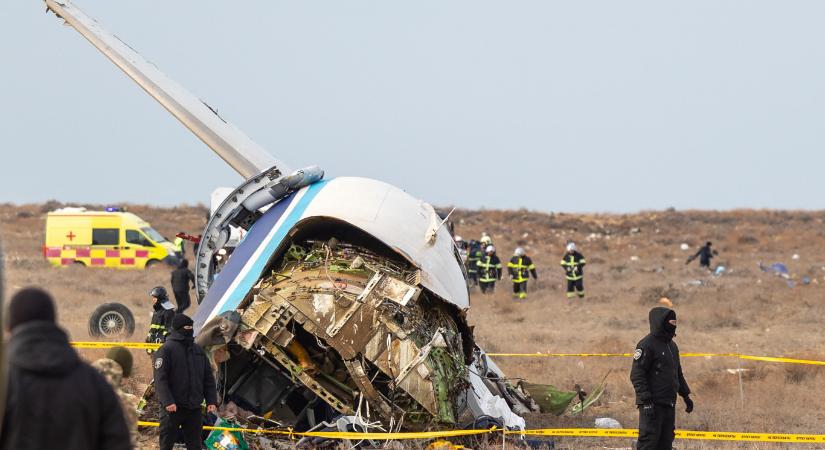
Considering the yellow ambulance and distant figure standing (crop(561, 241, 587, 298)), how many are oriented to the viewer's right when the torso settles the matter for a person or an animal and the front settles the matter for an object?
1

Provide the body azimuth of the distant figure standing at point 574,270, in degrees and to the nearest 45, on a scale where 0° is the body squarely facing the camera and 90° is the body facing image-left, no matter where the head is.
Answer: approximately 0°

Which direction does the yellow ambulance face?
to the viewer's right

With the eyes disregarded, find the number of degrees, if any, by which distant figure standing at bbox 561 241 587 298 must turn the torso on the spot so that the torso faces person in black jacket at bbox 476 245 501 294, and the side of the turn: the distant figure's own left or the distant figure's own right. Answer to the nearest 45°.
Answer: approximately 135° to the distant figure's own right

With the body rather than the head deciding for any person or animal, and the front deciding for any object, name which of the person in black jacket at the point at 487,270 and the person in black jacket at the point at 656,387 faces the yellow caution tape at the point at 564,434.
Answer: the person in black jacket at the point at 487,270

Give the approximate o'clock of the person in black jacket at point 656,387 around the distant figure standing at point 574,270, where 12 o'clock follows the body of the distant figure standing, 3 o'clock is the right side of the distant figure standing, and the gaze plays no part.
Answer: The person in black jacket is roughly at 12 o'clock from the distant figure standing.

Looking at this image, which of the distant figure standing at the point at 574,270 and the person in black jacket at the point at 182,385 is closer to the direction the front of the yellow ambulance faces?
the distant figure standing

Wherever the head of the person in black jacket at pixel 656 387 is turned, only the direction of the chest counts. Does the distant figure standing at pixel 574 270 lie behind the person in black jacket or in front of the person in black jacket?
behind

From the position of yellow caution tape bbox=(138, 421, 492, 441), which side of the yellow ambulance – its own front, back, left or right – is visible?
right

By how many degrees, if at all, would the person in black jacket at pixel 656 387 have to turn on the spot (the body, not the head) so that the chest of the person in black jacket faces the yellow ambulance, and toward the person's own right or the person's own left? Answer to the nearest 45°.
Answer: approximately 180°

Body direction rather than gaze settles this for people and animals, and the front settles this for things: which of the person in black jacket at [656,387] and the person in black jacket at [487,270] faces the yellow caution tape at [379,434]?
the person in black jacket at [487,270]
